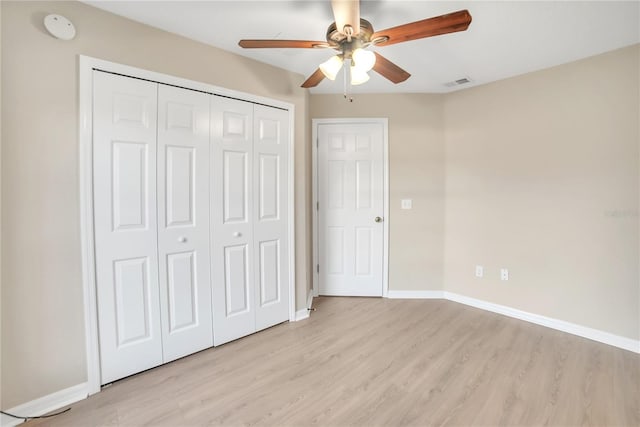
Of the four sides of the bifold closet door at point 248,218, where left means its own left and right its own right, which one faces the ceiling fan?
front

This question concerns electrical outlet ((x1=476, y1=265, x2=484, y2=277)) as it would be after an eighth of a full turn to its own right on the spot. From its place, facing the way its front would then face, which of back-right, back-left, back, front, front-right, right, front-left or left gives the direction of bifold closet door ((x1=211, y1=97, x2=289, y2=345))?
front

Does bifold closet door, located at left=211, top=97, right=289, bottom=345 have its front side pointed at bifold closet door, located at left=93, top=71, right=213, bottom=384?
no

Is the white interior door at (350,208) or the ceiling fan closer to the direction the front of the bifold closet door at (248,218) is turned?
the ceiling fan

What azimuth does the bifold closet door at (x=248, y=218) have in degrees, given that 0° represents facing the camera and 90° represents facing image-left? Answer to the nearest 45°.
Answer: approximately 315°

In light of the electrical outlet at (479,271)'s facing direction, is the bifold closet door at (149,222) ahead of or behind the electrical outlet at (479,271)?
ahead

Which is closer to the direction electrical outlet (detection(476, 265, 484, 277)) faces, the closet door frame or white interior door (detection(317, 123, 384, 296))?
the closet door frame
